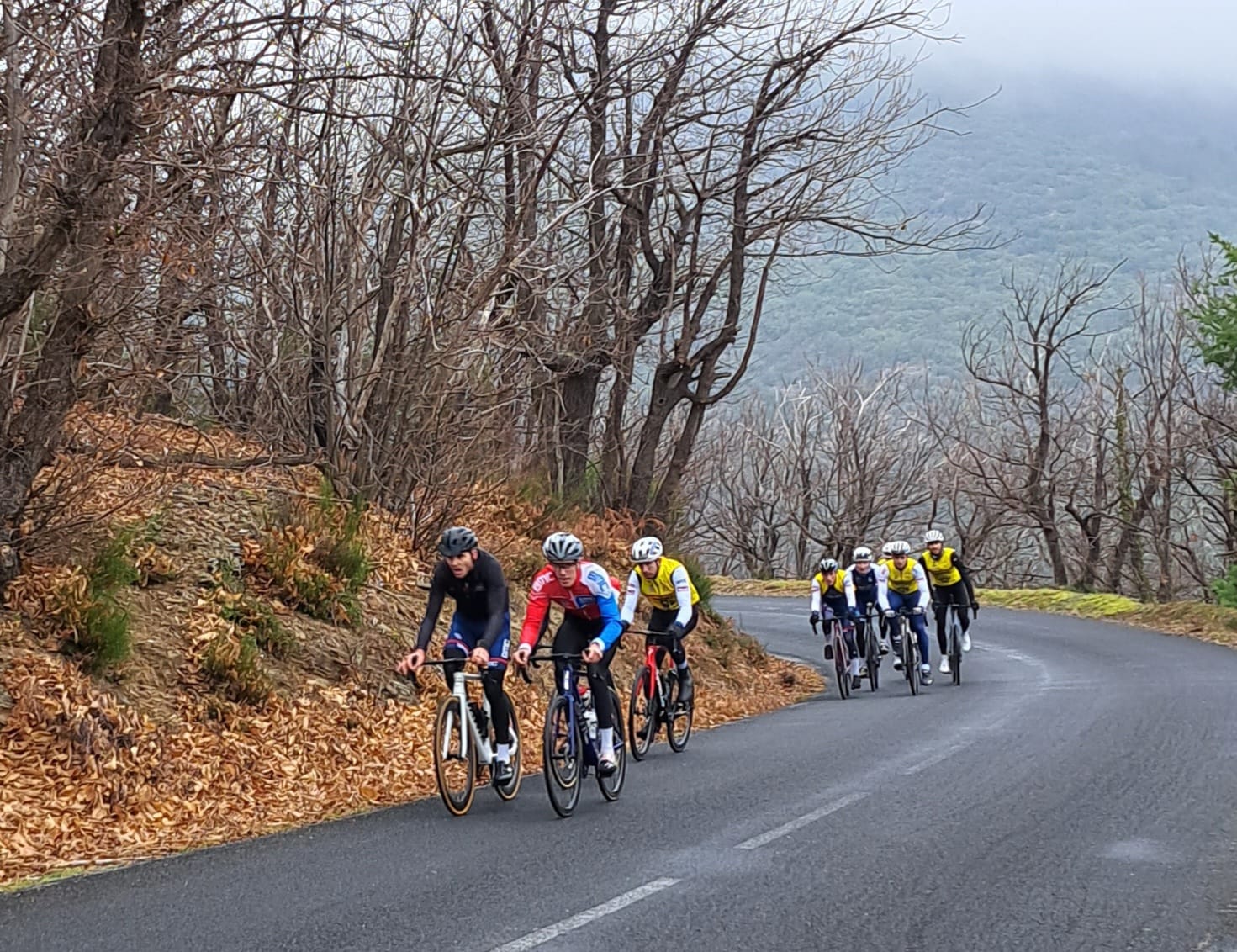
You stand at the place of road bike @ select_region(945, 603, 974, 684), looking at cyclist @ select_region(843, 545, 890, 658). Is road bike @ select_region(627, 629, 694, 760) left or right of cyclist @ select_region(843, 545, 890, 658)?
left

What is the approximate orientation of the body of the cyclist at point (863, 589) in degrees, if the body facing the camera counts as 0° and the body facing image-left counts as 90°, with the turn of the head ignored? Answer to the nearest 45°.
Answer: approximately 0°

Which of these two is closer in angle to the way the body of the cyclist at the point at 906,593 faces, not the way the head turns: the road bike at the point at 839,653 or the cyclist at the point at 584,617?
the cyclist

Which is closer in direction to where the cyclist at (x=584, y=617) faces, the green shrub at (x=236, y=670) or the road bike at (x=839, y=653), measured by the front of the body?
the green shrub

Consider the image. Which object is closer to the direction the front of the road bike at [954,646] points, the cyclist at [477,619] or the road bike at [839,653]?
the cyclist

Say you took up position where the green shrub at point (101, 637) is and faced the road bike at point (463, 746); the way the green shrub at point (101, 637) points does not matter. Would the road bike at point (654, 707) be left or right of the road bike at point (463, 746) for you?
left

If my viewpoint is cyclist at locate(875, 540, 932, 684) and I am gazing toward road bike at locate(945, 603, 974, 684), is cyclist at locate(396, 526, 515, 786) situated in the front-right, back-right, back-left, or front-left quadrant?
back-right
